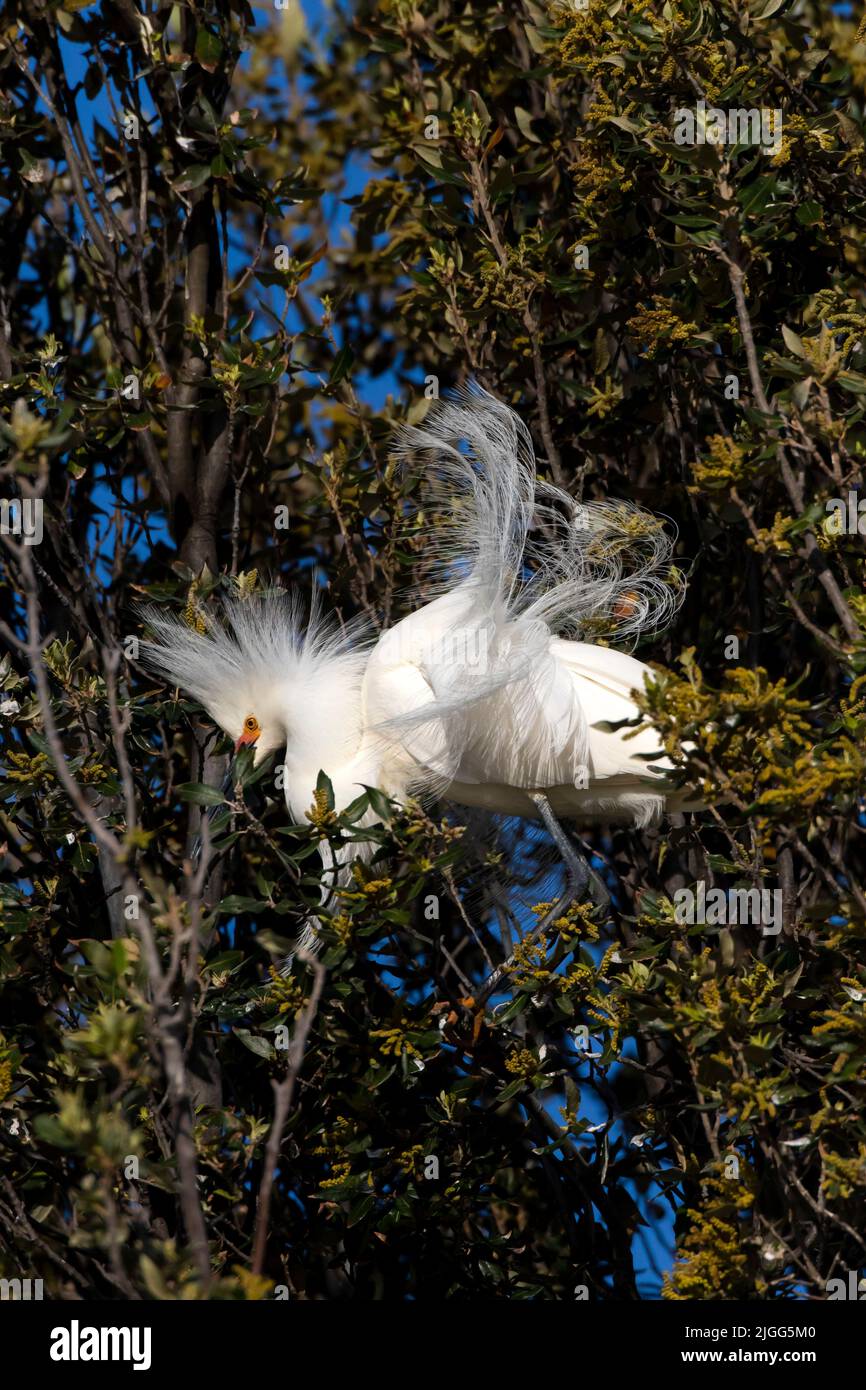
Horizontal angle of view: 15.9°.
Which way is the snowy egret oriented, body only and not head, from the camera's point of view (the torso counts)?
to the viewer's left
